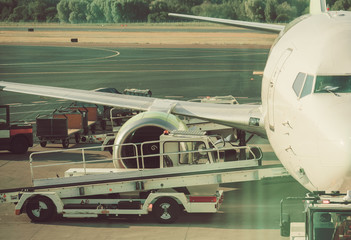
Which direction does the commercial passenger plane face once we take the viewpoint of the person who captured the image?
facing the viewer

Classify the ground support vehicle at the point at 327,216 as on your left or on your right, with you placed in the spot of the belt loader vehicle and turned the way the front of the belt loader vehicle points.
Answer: on your right

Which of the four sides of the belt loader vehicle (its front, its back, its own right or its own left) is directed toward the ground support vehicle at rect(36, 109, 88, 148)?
left

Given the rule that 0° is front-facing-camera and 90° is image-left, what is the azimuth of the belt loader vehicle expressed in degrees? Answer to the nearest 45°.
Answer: approximately 270°

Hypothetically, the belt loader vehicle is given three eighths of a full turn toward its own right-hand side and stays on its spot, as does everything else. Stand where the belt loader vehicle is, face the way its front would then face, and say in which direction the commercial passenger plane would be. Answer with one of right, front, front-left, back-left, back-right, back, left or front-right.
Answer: back
